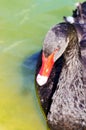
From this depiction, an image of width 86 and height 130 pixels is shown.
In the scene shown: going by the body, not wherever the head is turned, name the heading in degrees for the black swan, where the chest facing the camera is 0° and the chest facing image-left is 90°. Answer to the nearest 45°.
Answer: approximately 45°
